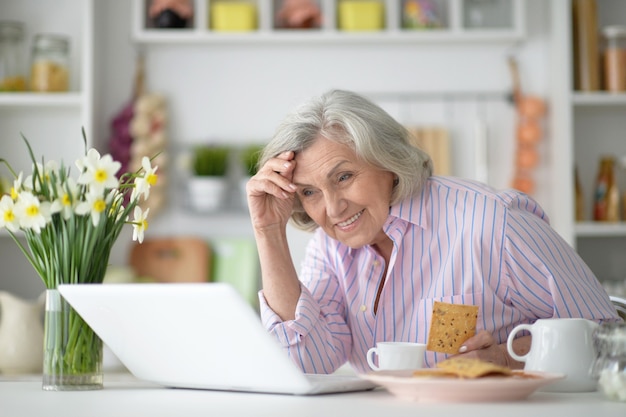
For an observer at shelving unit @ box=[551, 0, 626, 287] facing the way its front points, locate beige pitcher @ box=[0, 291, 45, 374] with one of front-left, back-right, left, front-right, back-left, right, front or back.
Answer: front-right

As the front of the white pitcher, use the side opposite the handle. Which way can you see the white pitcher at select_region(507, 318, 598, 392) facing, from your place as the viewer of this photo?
facing to the right of the viewer

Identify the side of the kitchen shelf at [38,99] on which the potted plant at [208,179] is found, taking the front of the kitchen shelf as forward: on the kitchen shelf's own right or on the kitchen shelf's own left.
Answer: on the kitchen shelf's own left

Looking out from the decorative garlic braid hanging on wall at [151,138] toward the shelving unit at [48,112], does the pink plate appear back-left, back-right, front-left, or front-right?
back-left

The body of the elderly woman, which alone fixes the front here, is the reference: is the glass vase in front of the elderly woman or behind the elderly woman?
in front

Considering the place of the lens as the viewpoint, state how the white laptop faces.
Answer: facing away from the viewer and to the right of the viewer

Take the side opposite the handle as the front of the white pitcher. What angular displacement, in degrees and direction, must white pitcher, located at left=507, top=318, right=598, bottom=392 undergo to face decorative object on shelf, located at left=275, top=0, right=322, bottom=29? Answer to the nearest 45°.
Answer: approximately 135° to its left

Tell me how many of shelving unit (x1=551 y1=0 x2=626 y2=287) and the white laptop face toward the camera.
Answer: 1

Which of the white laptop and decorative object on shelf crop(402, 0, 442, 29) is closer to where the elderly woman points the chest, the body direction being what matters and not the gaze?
the white laptop

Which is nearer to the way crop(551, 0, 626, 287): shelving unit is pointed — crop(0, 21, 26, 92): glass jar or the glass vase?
the glass vase

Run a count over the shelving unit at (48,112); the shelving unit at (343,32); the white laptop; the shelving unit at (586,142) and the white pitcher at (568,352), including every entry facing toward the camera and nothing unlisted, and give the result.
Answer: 3

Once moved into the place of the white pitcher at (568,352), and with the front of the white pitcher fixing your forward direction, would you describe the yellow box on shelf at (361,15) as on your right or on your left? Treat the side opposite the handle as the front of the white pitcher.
on your left
